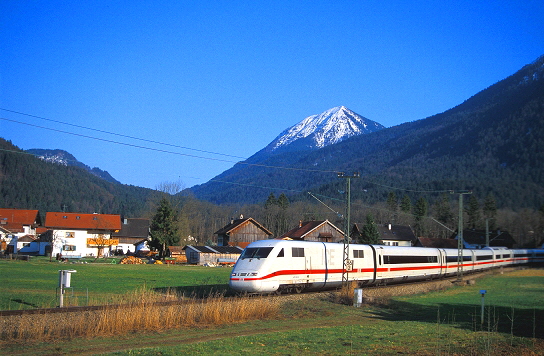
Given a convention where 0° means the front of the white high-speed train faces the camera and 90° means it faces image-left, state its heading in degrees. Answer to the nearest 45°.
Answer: approximately 45°
